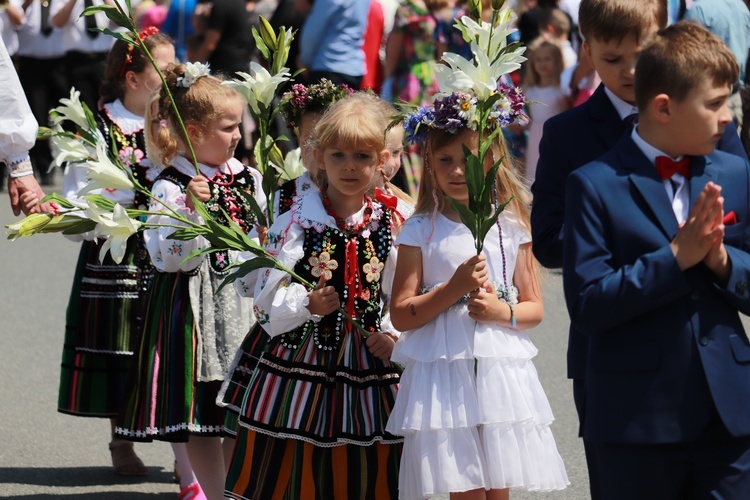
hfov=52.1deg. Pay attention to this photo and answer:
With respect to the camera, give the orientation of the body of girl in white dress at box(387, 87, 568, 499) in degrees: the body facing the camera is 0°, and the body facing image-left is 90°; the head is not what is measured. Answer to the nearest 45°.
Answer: approximately 0°

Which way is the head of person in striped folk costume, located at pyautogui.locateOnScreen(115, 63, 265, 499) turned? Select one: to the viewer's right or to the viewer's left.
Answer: to the viewer's right
